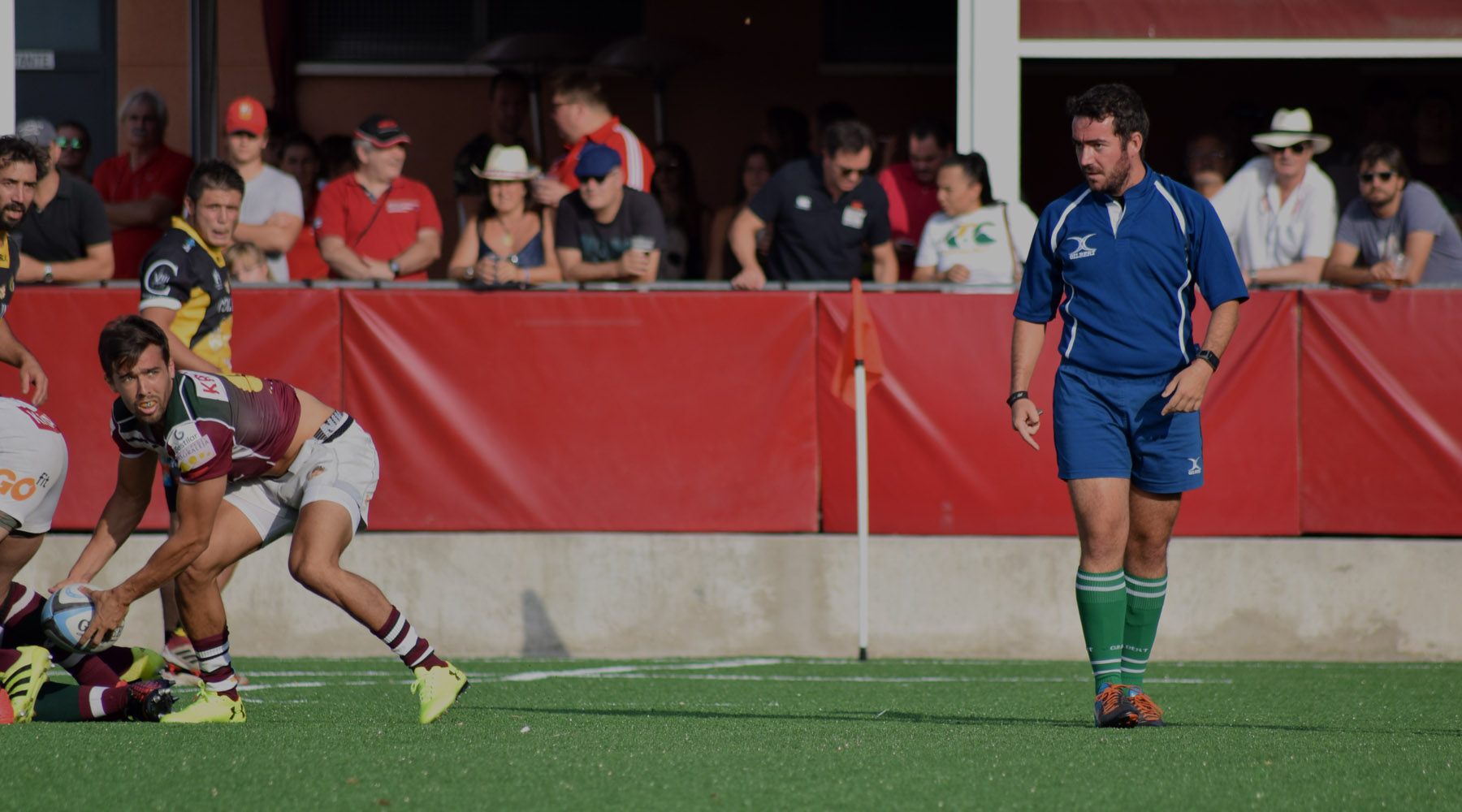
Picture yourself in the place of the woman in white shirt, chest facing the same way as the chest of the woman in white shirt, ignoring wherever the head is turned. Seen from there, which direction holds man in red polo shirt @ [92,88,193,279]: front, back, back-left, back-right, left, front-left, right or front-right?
front-right

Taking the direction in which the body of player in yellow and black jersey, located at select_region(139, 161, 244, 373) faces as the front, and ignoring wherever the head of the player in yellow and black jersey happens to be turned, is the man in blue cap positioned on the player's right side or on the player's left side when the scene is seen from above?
on the player's left side

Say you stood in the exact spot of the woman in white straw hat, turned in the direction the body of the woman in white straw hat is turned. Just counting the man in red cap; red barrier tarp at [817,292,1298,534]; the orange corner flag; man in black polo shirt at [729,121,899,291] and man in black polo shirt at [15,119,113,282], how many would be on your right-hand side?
2

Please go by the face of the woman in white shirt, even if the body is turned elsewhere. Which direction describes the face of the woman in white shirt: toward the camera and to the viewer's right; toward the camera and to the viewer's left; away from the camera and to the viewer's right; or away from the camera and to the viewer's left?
toward the camera and to the viewer's left

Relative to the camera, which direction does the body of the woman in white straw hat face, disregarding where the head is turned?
toward the camera

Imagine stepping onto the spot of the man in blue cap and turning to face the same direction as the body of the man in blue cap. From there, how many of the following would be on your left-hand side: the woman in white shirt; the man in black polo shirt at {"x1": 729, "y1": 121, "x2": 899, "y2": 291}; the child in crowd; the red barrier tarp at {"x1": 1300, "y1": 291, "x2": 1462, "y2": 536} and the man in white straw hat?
4

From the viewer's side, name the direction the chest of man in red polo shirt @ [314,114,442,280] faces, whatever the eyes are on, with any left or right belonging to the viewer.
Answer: facing the viewer

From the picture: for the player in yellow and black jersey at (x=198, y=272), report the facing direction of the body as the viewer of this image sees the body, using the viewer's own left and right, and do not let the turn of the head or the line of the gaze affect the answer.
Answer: facing the viewer and to the right of the viewer

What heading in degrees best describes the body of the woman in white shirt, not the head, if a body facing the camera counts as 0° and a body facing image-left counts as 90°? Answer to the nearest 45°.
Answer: approximately 45°

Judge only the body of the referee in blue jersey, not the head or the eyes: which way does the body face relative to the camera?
toward the camera

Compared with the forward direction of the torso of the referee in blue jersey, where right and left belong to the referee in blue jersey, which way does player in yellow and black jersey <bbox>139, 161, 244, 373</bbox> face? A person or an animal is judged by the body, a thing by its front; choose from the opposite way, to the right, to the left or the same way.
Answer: to the left

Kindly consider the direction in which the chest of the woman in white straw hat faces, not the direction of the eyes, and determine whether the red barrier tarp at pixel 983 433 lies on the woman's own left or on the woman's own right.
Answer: on the woman's own left

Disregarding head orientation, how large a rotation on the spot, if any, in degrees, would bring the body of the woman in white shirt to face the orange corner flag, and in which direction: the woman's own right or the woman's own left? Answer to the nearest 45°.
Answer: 0° — they already face it
